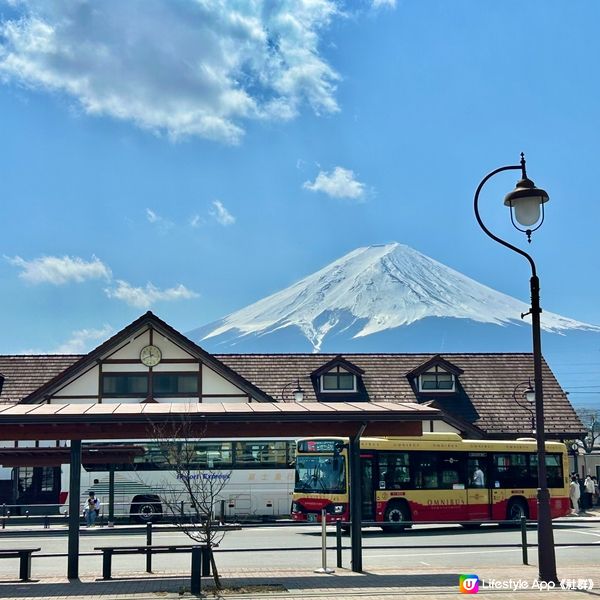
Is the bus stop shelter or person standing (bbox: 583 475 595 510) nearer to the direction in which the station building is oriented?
the bus stop shelter

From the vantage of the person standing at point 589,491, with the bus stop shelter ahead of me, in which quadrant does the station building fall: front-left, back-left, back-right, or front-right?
front-right

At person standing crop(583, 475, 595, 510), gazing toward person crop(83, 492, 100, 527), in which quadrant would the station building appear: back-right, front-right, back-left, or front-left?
front-right

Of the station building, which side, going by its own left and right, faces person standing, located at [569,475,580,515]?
left

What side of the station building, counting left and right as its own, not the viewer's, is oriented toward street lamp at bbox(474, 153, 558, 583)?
front

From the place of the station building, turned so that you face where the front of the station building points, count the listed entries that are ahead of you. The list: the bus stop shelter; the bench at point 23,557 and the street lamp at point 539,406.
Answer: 3

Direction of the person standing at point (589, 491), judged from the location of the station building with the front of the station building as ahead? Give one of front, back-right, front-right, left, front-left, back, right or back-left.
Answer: left

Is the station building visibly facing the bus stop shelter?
yes

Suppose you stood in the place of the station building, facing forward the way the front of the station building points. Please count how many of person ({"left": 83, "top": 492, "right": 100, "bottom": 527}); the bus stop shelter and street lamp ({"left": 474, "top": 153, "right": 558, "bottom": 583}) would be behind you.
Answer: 0

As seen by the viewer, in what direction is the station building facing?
toward the camera

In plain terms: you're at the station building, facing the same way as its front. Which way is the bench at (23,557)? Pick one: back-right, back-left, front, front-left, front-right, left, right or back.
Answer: front

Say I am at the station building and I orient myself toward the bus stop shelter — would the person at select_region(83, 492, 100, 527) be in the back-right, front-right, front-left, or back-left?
front-right
